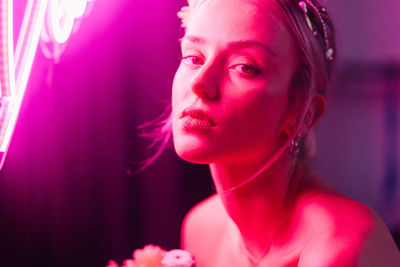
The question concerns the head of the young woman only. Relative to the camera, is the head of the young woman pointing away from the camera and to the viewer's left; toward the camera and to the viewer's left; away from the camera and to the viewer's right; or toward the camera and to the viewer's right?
toward the camera and to the viewer's left

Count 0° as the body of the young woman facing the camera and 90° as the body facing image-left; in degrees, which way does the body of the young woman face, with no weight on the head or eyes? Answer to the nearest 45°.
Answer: approximately 45°
